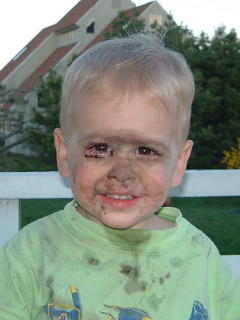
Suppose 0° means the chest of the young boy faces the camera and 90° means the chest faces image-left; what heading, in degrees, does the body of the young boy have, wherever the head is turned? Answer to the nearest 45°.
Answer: approximately 0°

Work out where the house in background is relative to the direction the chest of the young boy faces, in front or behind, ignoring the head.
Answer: behind

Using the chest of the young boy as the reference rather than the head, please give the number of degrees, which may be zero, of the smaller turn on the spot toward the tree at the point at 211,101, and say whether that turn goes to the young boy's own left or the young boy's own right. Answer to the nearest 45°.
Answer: approximately 180°

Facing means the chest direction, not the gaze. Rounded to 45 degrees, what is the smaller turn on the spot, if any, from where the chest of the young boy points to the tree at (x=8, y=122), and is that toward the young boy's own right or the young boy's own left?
approximately 180°
